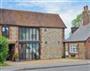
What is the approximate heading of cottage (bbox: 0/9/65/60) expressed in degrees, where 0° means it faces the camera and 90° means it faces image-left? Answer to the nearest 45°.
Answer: approximately 0°
